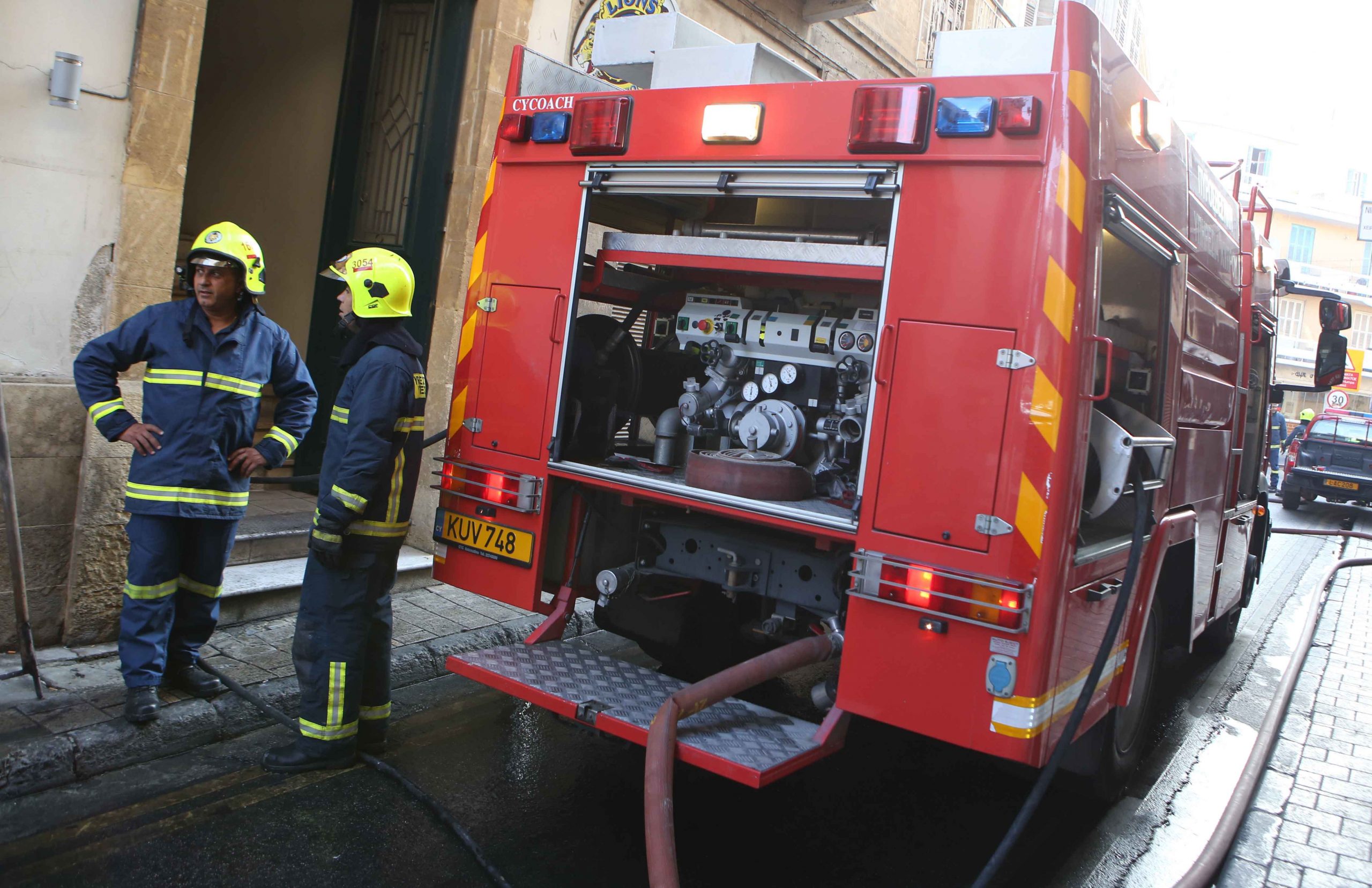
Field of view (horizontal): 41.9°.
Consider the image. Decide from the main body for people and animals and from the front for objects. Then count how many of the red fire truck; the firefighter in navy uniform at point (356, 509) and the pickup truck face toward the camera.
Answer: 0

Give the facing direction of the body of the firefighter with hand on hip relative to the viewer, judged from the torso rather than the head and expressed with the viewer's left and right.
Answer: facing the viewer

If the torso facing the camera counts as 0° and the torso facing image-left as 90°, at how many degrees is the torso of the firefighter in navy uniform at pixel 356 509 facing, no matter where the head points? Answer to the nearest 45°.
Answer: approximately 90°

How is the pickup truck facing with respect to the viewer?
away from the camera

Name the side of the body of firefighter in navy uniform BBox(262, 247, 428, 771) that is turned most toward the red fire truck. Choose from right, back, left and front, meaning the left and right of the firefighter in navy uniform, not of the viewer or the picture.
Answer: back

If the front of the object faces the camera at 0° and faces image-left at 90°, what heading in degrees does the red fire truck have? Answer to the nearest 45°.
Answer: approximately 225°

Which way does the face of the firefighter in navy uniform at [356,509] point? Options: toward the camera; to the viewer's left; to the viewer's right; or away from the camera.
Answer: to the viewer's left

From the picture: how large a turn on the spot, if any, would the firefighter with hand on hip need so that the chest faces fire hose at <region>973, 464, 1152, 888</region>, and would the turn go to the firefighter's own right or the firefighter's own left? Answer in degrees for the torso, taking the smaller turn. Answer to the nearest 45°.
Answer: approximately 45° to the firefighter's own left

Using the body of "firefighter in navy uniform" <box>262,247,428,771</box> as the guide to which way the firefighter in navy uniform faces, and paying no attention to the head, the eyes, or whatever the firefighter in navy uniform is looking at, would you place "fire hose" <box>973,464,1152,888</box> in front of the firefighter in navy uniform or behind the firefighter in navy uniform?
behind

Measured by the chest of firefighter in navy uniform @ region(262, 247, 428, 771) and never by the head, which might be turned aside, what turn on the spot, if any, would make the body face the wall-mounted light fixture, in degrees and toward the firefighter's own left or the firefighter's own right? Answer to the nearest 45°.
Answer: approximately 45° to the firefighter's own right
